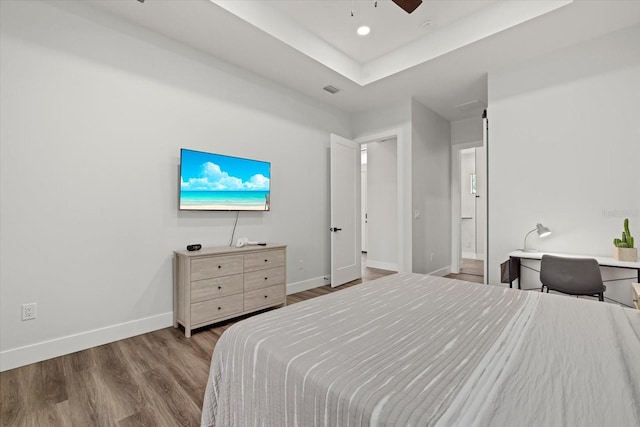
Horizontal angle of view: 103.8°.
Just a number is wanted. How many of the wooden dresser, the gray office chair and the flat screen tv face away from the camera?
1

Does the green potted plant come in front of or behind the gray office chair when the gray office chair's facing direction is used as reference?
in front

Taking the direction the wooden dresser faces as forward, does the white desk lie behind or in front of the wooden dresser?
in front

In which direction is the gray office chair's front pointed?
away from the camera

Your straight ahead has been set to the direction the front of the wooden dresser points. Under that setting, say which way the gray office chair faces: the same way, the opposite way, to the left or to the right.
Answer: to the left

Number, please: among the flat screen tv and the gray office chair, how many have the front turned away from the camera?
1

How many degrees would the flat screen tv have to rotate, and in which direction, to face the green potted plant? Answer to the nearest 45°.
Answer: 0° — it already faces it

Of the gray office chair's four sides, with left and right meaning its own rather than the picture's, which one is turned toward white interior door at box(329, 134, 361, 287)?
left

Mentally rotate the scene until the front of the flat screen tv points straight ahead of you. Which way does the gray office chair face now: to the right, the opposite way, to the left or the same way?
to the left

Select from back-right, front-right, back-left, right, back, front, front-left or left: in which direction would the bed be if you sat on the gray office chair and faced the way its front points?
back
